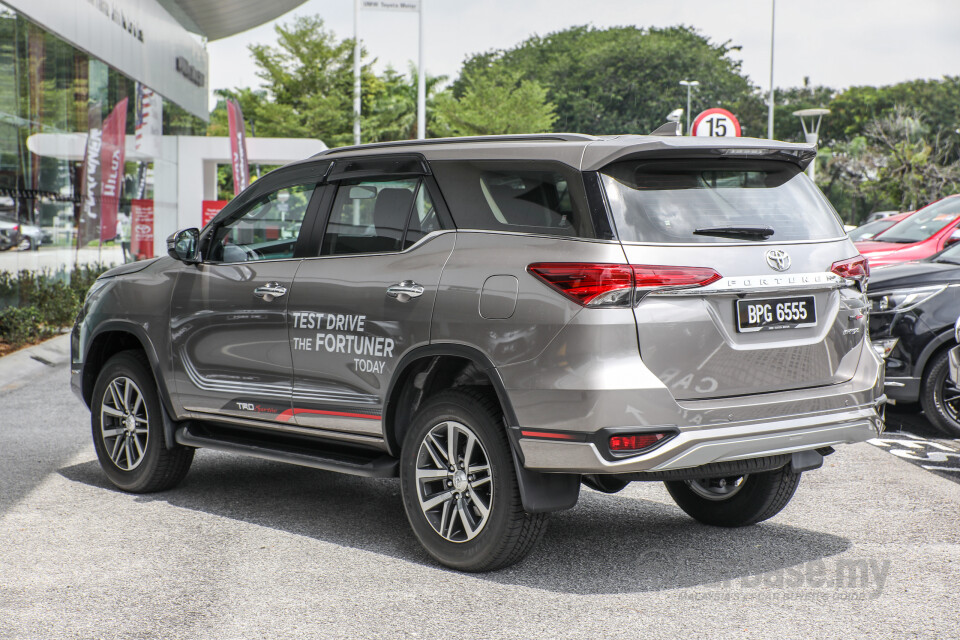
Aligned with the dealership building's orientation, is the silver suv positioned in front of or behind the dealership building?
in front

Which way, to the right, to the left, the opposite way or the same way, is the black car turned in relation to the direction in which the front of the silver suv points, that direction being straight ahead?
to the left

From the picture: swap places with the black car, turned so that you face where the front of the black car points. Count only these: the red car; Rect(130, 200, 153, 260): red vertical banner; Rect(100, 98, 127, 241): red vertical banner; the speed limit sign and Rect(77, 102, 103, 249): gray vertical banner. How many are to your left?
0

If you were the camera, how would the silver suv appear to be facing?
facing away from the viewer and to the left of the viewer

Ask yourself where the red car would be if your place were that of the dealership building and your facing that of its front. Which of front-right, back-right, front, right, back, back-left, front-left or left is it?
front

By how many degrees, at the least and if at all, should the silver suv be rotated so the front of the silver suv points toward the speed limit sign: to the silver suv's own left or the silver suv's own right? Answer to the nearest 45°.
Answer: approximately 45° to the silver suv's own right

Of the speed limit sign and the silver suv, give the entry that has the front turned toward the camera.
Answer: the speed limit sign

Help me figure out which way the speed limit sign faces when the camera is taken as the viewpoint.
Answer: facing the viewer

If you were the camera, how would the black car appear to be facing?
facing the viewer and to the left of the viewer

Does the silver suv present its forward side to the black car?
no

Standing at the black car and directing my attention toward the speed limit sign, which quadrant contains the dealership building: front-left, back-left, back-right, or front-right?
front-left

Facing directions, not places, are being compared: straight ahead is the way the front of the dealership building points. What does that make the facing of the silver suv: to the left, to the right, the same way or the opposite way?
the opposite way

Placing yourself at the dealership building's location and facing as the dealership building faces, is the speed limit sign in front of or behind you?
in front

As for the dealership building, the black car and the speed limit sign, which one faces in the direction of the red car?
the dealership building

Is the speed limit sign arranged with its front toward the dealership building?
no

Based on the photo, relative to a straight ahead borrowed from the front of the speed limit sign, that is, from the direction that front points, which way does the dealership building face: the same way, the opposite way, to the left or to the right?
to the left

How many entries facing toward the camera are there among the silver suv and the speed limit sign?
1

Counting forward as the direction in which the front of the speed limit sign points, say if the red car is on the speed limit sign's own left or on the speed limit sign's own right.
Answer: on the speed limit sign's own left

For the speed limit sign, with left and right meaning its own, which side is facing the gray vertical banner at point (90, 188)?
right

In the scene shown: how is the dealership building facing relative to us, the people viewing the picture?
facing the viewer and to the right of the viewer

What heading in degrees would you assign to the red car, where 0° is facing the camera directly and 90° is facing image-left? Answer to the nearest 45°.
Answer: approximately 45°

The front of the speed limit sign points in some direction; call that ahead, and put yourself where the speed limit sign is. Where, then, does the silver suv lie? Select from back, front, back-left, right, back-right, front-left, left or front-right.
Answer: front
